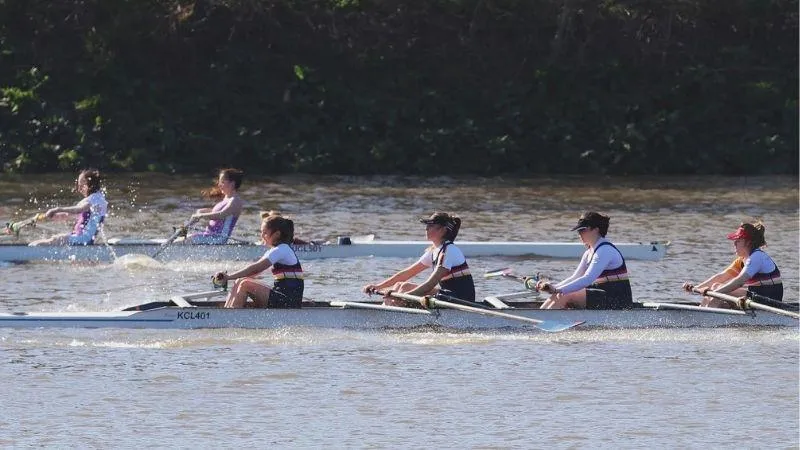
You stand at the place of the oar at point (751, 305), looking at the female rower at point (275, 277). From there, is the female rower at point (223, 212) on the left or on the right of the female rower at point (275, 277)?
right

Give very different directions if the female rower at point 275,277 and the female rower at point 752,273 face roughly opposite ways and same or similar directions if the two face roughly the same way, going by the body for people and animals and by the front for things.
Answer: same or similar directions

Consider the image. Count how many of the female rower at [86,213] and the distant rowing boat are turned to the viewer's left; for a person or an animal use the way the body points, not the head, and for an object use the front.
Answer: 1

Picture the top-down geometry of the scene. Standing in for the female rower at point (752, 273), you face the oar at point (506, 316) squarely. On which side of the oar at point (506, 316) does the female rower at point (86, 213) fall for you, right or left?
right
